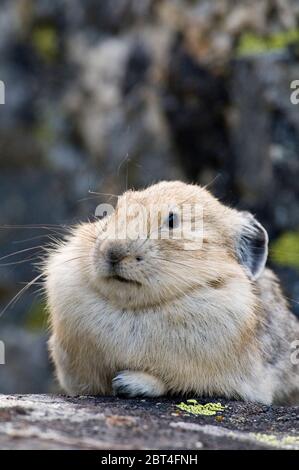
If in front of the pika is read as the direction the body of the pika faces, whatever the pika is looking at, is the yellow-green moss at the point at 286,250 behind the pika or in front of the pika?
behind

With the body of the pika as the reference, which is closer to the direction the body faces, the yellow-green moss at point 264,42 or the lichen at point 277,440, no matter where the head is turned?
the lichen

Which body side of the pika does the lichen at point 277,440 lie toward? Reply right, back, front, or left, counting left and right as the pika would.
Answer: left

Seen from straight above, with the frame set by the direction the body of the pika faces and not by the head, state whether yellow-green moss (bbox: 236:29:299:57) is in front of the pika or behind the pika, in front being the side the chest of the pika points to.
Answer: behind

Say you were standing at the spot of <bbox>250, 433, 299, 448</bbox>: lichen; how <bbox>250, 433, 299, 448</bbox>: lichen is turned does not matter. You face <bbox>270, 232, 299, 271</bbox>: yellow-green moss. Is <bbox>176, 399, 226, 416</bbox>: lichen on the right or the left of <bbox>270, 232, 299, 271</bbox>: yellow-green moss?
left

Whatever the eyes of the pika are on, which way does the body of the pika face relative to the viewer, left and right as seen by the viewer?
facing the viewer and to the left of the viewer
